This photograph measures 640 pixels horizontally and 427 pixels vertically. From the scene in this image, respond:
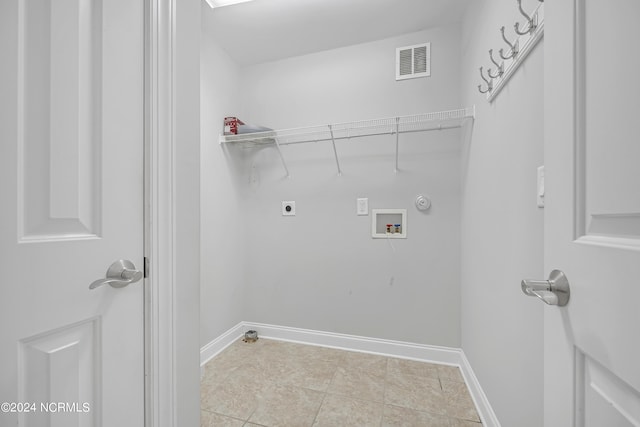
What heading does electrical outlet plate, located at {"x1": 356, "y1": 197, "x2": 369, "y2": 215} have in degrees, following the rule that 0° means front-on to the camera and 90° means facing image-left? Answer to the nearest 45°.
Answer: approximately 0°

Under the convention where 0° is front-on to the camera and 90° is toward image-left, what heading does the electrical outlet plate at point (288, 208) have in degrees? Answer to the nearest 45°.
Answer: approximately 0°

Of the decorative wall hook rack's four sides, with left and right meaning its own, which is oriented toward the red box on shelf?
front

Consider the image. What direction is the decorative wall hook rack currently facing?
to the viewer's left

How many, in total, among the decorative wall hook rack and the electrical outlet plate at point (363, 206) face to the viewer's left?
1

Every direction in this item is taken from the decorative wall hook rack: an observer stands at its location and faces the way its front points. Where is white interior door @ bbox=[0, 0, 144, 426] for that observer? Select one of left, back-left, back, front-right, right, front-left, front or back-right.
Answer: front-left

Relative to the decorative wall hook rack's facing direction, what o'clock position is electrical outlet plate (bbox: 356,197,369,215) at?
The electrical outlet plate is roughly at 1 o'clock from the decorative wall hook rack.

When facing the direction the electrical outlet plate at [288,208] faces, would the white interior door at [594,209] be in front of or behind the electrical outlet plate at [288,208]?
in front

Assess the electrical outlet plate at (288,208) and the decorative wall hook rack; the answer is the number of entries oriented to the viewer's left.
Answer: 1

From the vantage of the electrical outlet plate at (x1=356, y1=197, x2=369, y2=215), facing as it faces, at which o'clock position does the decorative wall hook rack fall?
The decorative wall hook rack is roughly at 11 o'clock from the electrical outlet plate.

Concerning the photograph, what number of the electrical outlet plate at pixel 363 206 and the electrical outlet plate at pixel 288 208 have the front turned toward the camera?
2
